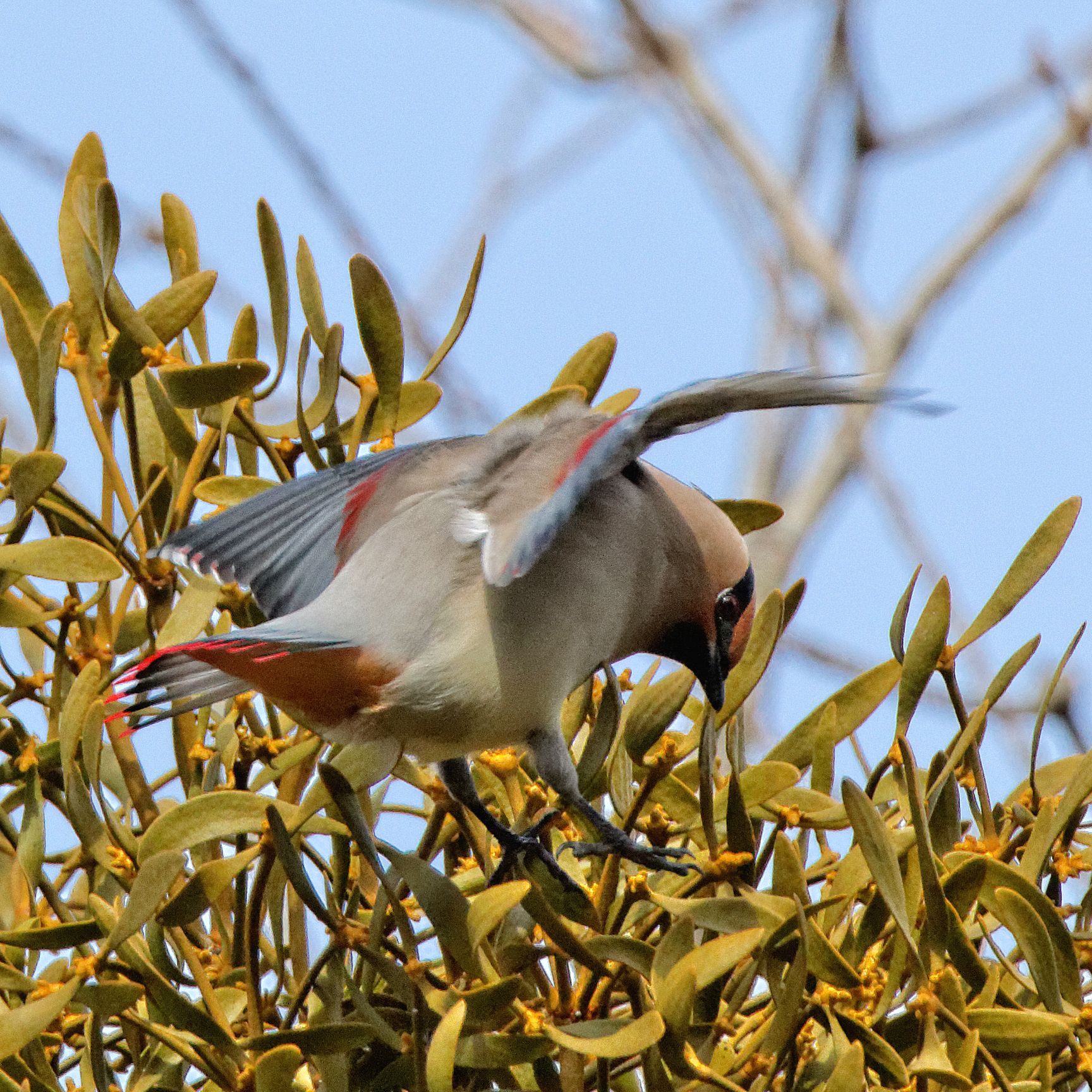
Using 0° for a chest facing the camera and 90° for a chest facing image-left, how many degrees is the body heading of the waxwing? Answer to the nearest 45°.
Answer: approximately 270°
